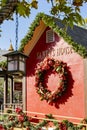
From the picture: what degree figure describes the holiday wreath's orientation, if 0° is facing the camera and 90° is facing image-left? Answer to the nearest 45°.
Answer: approximately 45°

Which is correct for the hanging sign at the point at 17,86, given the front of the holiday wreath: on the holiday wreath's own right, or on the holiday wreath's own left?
on the holiday wreath's own right
